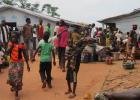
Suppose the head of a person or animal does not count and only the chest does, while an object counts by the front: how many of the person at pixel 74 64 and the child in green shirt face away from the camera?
1

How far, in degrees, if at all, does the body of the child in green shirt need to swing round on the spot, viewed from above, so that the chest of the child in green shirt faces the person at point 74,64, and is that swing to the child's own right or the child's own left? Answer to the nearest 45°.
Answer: approximately 135° to the child's own right

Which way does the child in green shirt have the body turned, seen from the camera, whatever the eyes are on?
away from the camera
